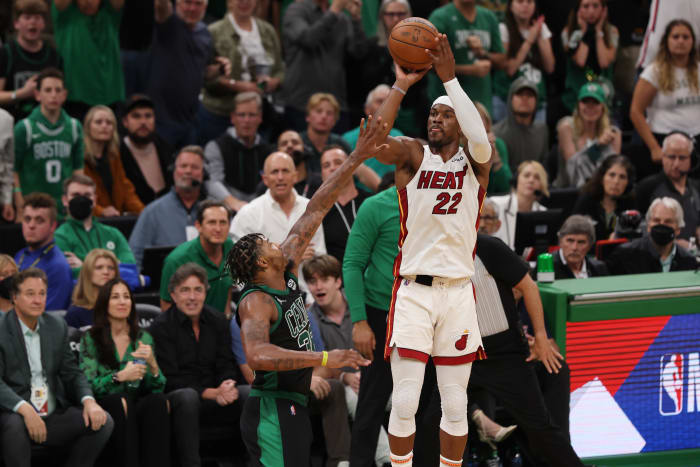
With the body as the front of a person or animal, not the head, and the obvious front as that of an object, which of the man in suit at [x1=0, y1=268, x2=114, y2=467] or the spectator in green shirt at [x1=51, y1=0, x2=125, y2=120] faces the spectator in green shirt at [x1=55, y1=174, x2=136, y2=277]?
the spectator in green shirt at [x1=51, y1=0, x2=125, y2=120]

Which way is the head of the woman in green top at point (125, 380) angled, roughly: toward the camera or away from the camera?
toward the camera

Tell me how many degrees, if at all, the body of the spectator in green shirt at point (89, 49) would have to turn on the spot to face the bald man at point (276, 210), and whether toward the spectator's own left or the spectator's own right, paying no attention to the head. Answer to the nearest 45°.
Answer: approximately 45° to the spectator's own left

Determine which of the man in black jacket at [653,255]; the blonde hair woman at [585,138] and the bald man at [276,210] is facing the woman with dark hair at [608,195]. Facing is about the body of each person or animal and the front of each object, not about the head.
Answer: the blonde hair woman

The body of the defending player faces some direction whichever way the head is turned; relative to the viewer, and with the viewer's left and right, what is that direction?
facing to the right of the viewer

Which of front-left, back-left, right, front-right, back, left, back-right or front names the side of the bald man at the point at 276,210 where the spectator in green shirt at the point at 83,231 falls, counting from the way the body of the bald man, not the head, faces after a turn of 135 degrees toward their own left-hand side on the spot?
back-left

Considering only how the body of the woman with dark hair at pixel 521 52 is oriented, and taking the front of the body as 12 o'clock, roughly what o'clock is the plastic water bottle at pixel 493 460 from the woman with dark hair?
The plastic water bottle is roughly at 12 o'clock from the woman with dark hair.

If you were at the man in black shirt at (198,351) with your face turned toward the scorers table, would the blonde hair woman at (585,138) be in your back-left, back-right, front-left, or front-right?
front-left

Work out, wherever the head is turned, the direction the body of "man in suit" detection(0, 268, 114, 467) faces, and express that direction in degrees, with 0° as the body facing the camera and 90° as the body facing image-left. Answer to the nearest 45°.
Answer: approximately 315°

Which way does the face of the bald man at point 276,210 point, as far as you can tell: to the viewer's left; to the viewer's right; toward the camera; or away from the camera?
toward the camera

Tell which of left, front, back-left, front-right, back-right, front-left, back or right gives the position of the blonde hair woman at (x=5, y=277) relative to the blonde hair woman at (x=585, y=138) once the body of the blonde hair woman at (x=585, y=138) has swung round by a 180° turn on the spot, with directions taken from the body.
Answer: back-left

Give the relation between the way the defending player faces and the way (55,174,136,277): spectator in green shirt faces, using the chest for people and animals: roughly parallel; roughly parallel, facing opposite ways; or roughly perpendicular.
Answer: roughly perpendicular

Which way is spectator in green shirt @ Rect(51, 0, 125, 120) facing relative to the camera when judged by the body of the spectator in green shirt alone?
toward the camera

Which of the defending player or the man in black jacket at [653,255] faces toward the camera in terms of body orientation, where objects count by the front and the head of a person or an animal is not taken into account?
the man in black jacket

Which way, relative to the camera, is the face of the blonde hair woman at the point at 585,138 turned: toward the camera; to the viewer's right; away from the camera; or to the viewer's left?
toward the camera

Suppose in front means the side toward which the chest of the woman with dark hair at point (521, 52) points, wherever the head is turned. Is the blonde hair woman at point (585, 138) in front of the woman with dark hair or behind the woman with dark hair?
in front

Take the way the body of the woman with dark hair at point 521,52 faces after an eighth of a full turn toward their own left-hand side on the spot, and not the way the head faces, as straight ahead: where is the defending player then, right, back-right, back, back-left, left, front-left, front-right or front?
front-right

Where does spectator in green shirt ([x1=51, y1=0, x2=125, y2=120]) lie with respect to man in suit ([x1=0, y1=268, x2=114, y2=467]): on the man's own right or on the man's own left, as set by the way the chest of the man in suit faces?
on the man's own left

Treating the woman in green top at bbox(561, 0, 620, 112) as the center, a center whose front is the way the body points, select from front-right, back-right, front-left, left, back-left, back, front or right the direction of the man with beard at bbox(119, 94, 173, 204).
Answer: front-right

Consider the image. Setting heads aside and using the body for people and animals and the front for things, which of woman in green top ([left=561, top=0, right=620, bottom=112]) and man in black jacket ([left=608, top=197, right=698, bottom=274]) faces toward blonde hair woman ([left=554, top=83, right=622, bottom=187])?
the woman in green top
